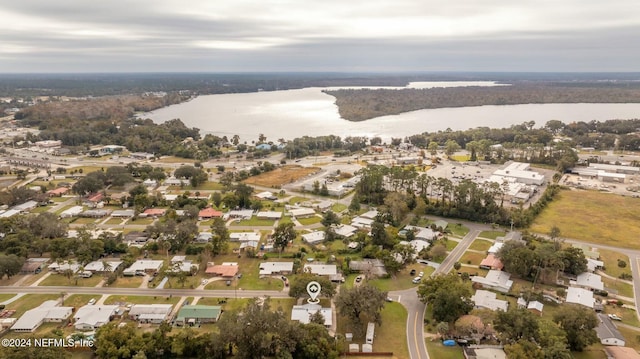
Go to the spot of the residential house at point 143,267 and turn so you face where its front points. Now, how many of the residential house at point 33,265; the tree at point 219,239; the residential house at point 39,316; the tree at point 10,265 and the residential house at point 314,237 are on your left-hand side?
2

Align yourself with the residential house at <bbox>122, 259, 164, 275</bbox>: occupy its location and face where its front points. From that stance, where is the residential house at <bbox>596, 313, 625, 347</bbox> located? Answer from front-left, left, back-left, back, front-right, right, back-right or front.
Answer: front-left

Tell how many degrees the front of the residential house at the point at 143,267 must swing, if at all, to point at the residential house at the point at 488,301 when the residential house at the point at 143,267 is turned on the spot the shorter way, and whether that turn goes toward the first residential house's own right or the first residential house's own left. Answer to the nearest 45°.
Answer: approximately 45° to the first residential house's own left

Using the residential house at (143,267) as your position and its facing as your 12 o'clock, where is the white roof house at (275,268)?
The white roof house is roughly at 10 o'clock from the residential house.

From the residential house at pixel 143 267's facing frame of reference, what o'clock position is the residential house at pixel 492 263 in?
the residential house at pixel 492 263 is roughly at 10 o'clock from the residential house at pixel 143 267.

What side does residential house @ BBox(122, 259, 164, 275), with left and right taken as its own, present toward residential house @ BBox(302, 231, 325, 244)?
left

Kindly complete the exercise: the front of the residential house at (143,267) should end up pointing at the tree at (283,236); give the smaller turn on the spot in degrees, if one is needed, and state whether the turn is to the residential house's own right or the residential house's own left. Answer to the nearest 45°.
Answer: approximately 90° to the residential house's own left

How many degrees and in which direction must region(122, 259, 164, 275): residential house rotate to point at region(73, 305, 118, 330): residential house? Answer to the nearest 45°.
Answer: approximately 45° to its right

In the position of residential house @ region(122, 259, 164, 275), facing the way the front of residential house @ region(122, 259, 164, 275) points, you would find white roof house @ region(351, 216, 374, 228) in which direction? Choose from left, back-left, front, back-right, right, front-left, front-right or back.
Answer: left

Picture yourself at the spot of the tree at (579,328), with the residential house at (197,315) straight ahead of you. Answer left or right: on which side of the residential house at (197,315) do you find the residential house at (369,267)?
right

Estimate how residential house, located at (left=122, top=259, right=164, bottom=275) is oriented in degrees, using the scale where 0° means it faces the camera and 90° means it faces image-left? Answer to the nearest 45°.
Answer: approximately 0°

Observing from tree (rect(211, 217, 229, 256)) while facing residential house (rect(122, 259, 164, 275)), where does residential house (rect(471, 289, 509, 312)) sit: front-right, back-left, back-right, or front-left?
back-left

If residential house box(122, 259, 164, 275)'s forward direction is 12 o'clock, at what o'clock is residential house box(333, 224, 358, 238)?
residential house box(333, 224, 358, 238) is roughly at 9 o'clock from residential house box(122, 259, 164, 275).

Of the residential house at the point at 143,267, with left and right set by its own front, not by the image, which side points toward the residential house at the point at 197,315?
front

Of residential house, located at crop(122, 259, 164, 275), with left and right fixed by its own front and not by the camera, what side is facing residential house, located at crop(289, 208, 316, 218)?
left
